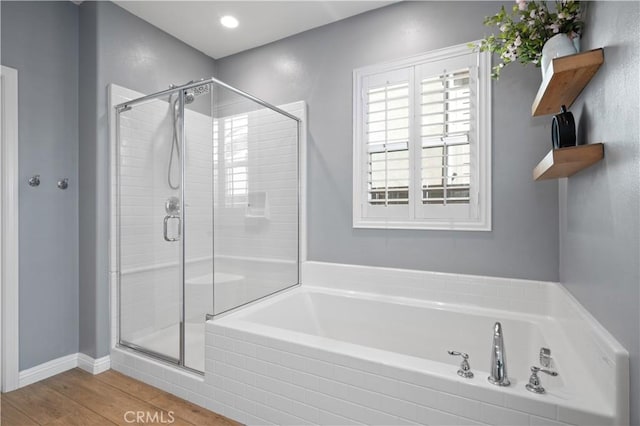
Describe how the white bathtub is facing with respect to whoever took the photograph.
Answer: facing the viewer and to the left of the viewer

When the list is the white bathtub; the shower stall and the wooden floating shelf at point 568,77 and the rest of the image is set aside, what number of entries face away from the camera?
0

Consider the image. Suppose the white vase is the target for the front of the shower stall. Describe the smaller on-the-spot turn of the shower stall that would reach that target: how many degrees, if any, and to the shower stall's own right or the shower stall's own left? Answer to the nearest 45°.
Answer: approximately 90° to the shower stall's own left

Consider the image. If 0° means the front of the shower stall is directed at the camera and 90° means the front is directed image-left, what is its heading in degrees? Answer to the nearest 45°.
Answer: approximately 45°

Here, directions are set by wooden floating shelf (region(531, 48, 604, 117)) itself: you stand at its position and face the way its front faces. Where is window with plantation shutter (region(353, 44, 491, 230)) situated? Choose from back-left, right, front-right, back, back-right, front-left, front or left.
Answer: front-right

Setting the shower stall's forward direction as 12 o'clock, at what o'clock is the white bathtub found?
The white bathtub is roughly at 9 o'clock from the shower stall.

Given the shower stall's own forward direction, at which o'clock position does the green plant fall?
The green plant is roughly at 9 o'clock from the shower stall.

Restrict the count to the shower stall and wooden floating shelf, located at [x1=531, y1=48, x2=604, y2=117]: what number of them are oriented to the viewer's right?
0

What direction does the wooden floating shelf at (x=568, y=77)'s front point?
to the viewer's left

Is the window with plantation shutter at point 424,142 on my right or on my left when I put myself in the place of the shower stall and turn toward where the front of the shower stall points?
on my left
